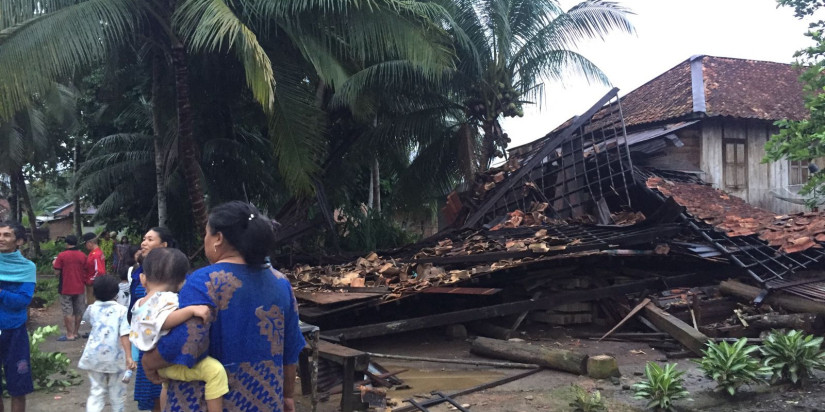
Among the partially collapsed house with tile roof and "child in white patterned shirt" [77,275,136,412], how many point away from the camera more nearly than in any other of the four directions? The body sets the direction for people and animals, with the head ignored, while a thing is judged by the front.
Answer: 1

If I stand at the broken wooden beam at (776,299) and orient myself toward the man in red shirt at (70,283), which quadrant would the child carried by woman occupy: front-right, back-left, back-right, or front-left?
front-left

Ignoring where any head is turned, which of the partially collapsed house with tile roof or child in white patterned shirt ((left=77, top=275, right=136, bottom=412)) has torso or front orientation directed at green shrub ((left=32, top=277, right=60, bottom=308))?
the child in white patterned shirt

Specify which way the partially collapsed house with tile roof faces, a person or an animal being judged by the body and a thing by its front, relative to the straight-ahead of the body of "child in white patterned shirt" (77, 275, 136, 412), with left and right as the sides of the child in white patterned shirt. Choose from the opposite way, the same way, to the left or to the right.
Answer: the opposite way

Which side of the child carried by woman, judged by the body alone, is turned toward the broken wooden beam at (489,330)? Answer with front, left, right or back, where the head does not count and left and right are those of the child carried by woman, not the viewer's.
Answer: front

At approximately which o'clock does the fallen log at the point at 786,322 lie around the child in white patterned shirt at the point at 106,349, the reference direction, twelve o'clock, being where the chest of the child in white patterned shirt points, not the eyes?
The fallen log is roughly at 3 o'clock from the child in white patterned shirt.

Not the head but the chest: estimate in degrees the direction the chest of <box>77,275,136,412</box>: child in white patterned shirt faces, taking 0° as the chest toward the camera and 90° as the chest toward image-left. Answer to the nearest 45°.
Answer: approximately 180°

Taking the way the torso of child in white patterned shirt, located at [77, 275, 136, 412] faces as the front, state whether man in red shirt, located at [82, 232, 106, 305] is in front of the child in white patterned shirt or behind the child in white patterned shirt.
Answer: in front

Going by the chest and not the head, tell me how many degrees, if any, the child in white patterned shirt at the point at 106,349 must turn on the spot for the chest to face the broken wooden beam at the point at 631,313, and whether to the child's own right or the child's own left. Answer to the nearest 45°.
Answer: approximately 90° to the child's own right

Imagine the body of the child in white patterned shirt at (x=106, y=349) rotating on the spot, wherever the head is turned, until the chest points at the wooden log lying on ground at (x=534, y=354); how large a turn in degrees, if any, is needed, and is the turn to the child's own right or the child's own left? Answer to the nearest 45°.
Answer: approximately 90° to the child's own right

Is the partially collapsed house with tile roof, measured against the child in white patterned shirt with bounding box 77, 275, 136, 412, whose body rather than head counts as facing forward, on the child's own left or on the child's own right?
on the child's own right

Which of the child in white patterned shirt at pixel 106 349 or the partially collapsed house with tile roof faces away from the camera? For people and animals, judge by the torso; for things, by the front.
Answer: the child in white patterned shirt

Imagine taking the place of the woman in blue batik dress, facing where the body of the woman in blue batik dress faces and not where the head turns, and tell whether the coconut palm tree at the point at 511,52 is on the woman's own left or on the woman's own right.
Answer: on the woman's own right
